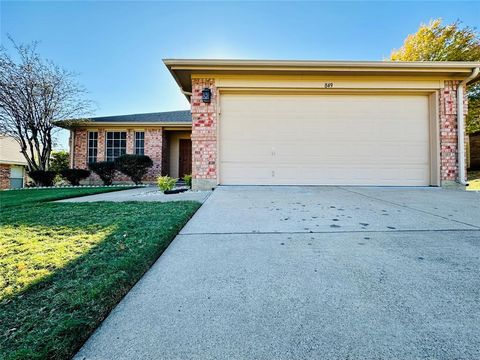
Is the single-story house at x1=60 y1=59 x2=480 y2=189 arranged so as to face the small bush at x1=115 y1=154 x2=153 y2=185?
no

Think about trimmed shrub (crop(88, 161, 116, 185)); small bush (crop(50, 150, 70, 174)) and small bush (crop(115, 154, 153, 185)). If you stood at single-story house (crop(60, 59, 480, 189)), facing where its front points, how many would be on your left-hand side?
0

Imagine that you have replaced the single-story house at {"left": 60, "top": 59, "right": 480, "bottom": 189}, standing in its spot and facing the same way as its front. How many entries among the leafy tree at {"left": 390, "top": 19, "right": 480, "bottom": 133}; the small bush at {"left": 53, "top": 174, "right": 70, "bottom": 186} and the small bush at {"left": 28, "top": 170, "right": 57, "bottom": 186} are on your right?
2

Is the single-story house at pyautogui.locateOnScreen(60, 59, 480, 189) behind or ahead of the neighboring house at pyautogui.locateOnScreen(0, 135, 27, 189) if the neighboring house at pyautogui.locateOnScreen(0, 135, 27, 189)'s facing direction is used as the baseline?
ahead

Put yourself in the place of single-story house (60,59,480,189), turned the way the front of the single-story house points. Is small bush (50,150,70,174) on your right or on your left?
on your right

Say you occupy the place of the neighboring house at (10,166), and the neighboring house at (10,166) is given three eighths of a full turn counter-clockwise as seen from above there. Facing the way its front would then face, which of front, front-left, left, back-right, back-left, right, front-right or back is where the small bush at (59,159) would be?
right

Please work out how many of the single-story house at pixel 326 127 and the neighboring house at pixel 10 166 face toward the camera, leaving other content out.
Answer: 2

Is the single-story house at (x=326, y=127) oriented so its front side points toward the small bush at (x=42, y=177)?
no

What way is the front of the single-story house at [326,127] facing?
toward the camera

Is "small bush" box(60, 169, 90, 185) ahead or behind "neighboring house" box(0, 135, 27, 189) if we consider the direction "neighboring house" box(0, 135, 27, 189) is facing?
ahead

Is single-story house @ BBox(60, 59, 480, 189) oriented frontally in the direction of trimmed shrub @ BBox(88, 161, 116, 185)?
no
